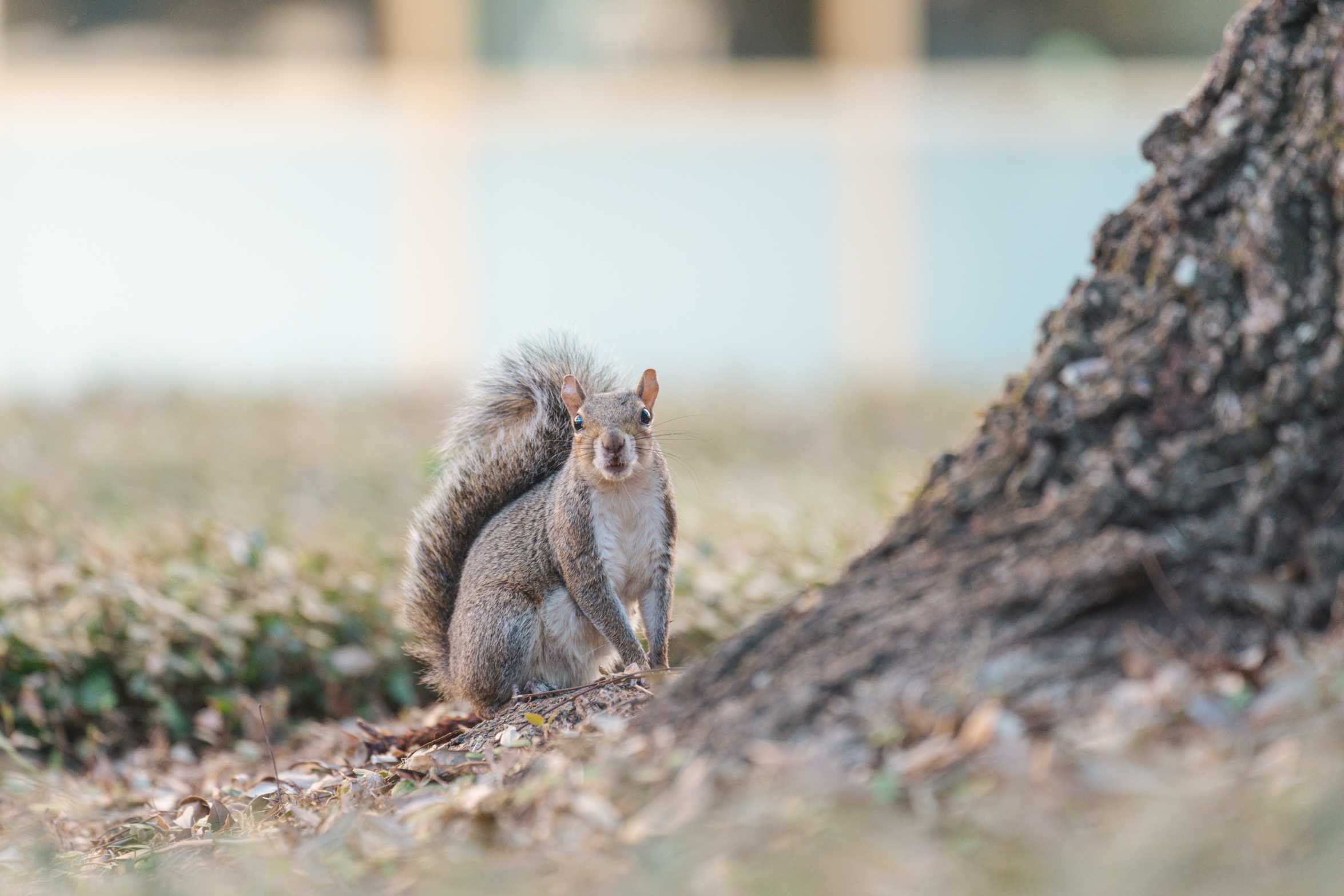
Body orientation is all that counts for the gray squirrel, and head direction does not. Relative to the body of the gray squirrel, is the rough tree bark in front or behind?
in front

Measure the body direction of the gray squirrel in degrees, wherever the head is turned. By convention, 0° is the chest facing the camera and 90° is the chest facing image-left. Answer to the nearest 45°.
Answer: approximately 315°
